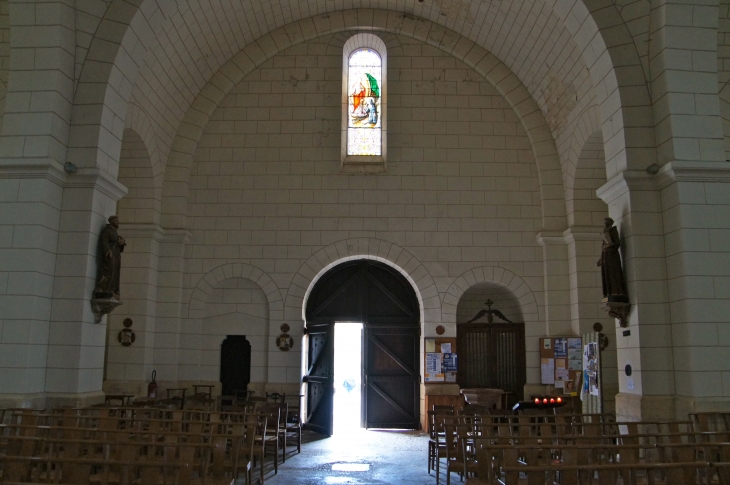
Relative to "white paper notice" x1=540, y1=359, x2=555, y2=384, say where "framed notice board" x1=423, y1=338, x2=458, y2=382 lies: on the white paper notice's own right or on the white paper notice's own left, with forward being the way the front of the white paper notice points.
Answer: on the white paper notice's own right

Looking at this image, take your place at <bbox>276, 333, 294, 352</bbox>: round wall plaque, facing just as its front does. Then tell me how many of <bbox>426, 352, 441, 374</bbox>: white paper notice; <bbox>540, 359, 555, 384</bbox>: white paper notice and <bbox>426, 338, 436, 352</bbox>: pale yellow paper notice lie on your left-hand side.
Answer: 3

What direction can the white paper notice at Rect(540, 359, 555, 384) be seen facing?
toward the camera

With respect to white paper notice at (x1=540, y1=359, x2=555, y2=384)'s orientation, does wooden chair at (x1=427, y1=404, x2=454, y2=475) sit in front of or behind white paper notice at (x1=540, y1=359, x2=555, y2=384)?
in front

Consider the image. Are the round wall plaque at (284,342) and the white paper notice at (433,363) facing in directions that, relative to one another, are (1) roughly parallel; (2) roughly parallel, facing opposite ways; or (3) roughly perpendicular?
roughly parallel

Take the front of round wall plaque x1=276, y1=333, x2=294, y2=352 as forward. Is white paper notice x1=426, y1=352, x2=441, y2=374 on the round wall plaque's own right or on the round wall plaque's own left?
on the round wall plaque's own left

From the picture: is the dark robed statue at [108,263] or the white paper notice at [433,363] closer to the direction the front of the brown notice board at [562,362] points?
the dark robed statue

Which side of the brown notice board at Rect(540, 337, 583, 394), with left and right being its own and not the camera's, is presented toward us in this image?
front

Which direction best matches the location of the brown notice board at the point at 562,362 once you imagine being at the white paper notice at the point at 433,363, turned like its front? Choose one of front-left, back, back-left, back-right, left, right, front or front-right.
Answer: left

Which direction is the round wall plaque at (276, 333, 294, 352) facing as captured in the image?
toward the camera

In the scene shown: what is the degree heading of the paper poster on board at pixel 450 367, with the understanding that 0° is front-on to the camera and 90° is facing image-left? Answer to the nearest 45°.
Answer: approximately 0°

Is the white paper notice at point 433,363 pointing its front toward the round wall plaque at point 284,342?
no
